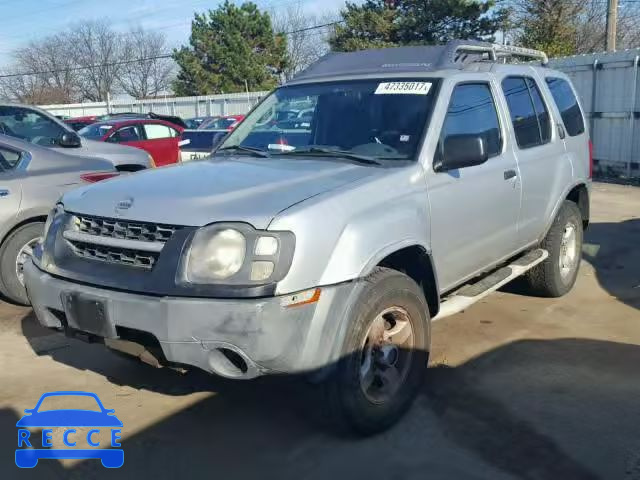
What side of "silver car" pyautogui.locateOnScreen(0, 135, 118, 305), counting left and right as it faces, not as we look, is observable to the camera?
left

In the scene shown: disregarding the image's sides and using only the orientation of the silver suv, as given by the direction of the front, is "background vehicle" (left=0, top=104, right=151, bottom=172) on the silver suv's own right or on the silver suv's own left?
on the silver suv's own right

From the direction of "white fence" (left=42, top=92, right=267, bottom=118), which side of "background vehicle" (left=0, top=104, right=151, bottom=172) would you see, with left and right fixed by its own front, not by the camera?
left

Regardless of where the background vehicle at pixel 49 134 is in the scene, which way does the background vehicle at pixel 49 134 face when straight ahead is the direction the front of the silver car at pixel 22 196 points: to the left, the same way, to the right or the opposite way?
the opposite way

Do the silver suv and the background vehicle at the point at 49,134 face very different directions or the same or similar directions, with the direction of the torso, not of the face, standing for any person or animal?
very different directions

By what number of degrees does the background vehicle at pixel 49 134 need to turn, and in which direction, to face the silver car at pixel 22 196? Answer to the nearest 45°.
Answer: approximately 90° to its right

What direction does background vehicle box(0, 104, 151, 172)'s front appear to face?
to the viewer's right

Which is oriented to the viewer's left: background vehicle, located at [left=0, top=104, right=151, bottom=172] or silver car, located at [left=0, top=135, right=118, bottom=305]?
the silver car

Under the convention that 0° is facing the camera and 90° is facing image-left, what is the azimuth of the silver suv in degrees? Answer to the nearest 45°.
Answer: approximately 45°

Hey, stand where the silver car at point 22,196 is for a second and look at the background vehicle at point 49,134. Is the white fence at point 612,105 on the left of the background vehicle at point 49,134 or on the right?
right

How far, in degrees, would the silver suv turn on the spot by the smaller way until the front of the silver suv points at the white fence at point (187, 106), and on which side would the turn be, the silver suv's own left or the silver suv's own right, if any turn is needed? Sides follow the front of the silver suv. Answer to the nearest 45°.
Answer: approximately 135° to the silver suv's own right

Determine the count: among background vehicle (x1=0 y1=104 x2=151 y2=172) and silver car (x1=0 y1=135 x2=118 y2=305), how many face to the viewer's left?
1

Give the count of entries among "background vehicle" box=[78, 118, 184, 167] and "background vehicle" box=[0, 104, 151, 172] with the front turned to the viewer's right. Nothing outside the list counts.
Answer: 1
